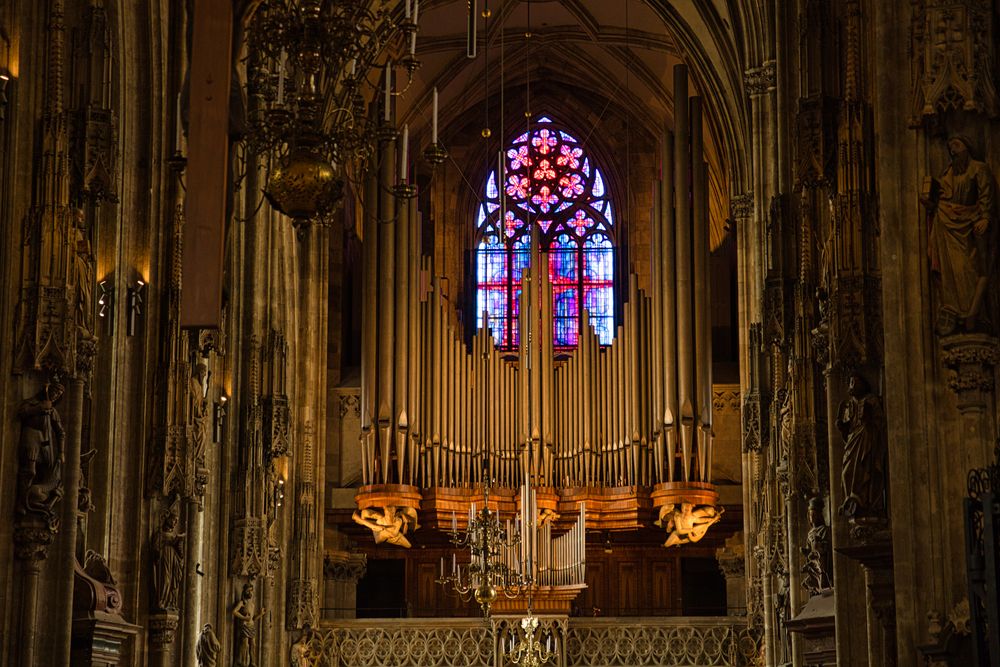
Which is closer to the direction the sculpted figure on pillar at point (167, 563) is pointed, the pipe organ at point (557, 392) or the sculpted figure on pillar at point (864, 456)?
the sculpted figure on pillar

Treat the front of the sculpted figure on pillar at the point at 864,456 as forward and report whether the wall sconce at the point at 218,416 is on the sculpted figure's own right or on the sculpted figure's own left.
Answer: on the sculpted figure's own right

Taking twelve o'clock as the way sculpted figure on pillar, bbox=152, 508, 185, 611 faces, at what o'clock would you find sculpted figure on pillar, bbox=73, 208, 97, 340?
sculpted figure on pillar, bbox=73, 208, 97, 340 is roughly at 2 o'clock from sculpted figure on pillar, bbox=152, 508, 185, 611.

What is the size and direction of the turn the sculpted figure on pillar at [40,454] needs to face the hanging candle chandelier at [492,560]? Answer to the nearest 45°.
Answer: approximately 90° to its left
